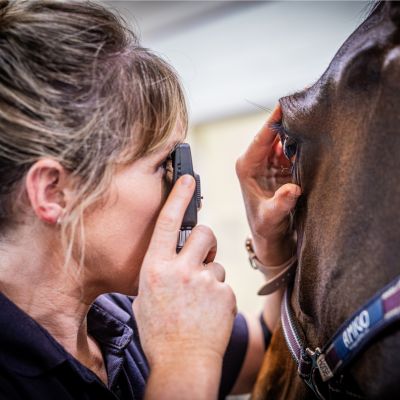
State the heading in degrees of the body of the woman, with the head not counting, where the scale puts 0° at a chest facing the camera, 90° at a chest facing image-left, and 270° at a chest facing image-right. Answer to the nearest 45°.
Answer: approximately 270°

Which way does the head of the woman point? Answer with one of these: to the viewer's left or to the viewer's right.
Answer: to the viewer's right
